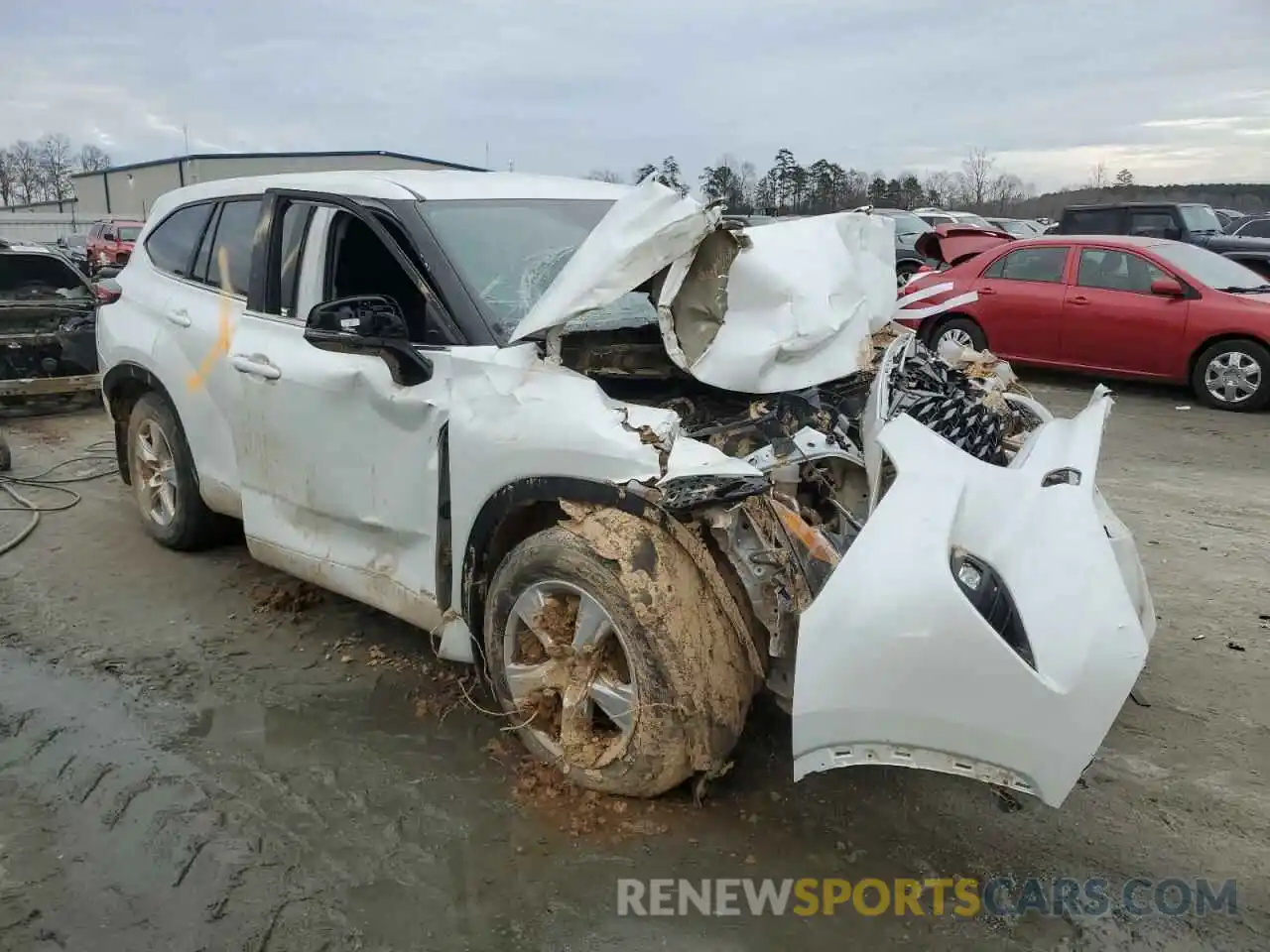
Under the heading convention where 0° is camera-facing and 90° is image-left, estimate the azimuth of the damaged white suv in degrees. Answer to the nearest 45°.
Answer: approximately 315°

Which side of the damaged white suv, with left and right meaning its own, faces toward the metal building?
back

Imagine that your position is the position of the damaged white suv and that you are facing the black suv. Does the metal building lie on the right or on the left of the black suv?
left

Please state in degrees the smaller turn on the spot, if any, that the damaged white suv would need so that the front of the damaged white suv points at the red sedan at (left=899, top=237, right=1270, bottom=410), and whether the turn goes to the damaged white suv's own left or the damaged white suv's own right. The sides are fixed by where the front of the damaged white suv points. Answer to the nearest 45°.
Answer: approximately 90° to the damaged white suv's own left

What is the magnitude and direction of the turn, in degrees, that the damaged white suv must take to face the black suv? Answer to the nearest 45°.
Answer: approximately 90° to its left

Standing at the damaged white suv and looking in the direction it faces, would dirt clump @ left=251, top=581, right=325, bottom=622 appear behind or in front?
behind
